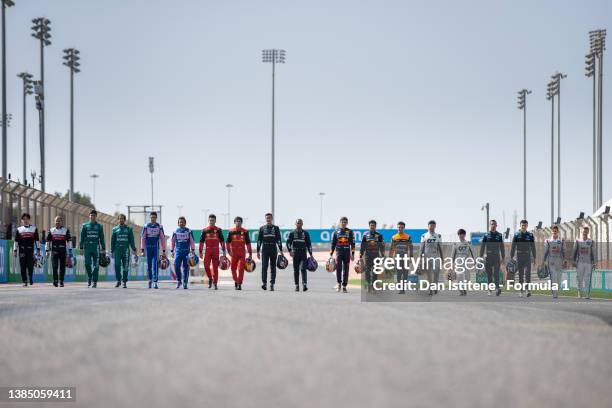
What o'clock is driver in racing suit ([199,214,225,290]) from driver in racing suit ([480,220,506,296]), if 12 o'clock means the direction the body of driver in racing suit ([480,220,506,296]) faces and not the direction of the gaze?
driver in racing suit ([199,214,225,290]) is roughly at 3 o'clock from driver in racing suit ([480,220,506,296]).

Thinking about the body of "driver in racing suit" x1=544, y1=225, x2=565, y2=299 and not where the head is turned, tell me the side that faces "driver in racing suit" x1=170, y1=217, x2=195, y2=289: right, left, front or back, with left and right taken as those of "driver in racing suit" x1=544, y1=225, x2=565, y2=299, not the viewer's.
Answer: right

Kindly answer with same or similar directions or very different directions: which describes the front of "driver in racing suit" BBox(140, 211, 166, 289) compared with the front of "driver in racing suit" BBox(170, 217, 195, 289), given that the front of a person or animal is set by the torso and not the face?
same or similar directions

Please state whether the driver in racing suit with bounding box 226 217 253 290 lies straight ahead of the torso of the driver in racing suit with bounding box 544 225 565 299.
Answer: no

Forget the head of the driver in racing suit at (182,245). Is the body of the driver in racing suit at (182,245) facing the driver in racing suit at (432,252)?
no

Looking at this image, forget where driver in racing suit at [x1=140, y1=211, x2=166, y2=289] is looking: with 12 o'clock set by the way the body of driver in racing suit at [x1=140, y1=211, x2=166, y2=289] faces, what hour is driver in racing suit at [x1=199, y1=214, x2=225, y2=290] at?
driver in racing suit at [x1=199, y1=214, x2=225, y2=290] is roughly at 9 o'clock from driver in racing suit at [x1=140, y1=211, x2=166, y2=289].

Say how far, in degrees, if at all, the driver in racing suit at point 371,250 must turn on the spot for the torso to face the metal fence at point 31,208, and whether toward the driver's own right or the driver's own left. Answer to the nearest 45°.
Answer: approximately 135° to the driver's own right

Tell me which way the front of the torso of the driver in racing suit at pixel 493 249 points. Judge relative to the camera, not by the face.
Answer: toward the camera

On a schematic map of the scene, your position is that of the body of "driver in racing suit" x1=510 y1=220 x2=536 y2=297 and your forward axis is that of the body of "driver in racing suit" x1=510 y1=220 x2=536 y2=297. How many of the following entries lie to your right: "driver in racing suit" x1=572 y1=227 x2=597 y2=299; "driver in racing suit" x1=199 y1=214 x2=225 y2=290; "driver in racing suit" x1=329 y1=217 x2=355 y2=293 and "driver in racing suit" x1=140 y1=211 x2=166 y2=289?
3

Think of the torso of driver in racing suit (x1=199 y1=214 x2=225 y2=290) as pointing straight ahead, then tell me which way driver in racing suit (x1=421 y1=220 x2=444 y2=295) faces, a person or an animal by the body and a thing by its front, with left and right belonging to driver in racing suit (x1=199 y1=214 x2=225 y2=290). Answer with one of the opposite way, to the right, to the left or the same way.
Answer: the same way

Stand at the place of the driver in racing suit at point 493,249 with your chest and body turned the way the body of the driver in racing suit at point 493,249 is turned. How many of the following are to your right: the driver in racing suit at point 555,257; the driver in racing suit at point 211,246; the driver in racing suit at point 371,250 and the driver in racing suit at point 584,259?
2

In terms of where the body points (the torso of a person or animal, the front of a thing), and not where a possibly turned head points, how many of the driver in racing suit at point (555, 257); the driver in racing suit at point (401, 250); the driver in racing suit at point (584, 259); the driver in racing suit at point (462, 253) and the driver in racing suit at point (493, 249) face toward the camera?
5

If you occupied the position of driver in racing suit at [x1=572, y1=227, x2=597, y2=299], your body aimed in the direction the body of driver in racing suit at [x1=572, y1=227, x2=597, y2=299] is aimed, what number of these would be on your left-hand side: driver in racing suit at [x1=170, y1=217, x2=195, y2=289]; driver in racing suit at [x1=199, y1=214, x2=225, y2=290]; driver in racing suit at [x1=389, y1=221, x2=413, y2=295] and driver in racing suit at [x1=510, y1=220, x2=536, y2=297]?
0

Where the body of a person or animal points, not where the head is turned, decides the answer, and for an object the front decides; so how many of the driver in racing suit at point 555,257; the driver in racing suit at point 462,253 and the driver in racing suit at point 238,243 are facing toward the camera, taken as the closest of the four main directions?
3

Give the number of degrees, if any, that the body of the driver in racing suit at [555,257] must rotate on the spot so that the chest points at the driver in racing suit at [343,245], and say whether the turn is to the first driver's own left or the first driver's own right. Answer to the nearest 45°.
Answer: approximately 90° to the first driver's own right

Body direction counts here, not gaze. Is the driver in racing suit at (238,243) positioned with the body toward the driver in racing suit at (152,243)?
no

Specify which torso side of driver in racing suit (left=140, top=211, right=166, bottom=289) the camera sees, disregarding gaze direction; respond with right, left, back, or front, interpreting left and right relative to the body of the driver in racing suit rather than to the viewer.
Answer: front

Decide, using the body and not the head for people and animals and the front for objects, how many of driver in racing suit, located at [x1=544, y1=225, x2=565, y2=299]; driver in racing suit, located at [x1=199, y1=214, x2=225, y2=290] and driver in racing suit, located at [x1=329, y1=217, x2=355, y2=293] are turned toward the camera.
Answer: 3

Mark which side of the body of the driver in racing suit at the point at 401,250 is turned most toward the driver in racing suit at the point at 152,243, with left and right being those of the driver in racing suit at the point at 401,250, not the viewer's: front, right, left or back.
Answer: right

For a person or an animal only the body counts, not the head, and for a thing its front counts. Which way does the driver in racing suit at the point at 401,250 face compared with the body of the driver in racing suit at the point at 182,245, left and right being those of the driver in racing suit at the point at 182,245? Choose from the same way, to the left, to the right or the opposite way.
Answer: the same way

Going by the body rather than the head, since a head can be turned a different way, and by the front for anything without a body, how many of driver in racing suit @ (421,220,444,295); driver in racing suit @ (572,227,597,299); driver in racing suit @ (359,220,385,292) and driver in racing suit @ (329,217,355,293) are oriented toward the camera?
4

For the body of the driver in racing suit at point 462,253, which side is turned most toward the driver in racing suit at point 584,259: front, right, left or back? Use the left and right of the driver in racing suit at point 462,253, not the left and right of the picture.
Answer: left
